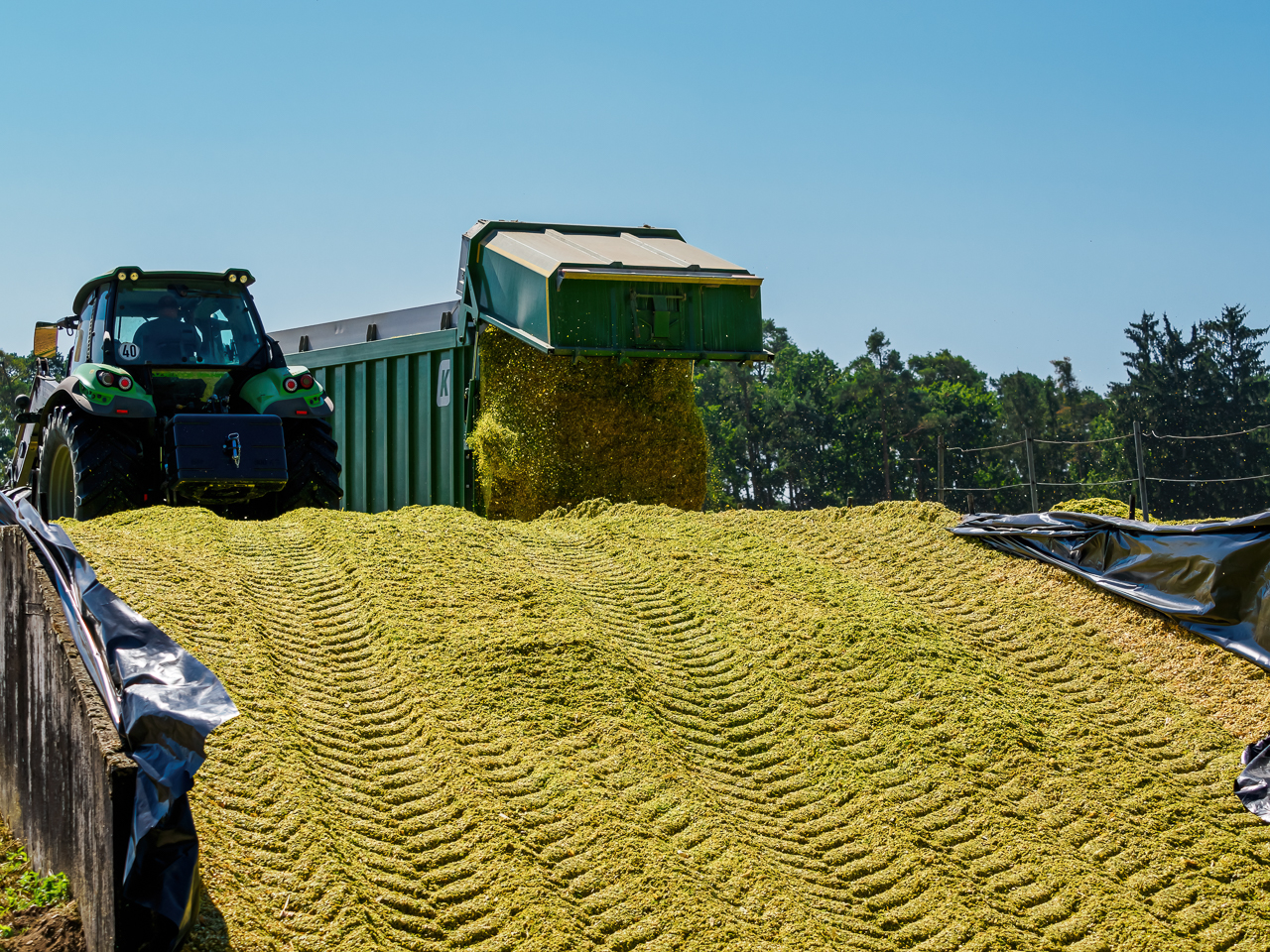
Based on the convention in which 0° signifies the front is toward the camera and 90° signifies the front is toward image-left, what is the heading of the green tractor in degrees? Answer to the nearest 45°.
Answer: approximately 135°

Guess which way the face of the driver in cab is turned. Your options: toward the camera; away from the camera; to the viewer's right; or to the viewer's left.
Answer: away from the camera

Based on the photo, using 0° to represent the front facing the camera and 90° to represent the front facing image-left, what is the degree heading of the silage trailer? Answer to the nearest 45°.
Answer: approximately 135°

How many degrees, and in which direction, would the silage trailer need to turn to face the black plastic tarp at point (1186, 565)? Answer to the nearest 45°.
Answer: approximately 180°

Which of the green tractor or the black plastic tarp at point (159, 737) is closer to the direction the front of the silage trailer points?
the green tractor

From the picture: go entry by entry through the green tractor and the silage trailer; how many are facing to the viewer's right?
0

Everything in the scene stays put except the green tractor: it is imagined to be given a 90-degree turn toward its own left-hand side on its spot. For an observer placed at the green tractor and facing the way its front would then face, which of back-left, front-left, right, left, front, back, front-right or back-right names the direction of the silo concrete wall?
front-left

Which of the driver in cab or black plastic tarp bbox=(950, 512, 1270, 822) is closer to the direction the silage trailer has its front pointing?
the driver in cab

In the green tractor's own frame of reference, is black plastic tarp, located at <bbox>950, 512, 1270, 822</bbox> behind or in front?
behind
